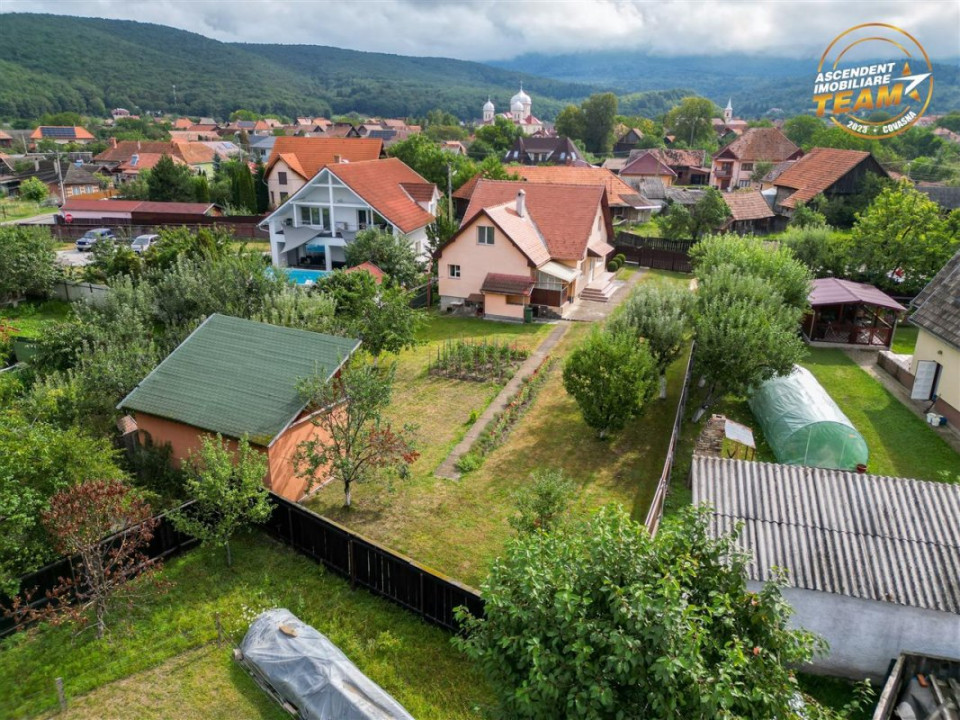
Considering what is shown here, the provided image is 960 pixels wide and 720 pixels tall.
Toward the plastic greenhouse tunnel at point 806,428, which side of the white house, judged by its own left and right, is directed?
left

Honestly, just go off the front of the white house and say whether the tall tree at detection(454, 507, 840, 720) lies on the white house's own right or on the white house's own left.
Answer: on the white house's own left

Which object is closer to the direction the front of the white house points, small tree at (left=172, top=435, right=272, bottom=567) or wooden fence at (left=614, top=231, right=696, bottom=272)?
the small tree

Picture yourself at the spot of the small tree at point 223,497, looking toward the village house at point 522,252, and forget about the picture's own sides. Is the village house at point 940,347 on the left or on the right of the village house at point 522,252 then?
right

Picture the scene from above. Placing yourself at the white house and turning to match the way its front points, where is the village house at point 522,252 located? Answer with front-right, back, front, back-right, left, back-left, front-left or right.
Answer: left

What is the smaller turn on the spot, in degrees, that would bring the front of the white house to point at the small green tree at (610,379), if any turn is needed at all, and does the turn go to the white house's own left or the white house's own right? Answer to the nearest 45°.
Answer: approximately 45° to the white house's own left

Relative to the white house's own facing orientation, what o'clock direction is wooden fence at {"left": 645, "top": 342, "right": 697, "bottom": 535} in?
The wooden fence is roughly at 10 o'clock from the white house.

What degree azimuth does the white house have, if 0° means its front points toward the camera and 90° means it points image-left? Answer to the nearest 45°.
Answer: approximately 45°

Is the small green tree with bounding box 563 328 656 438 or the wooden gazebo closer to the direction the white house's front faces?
the small green tree

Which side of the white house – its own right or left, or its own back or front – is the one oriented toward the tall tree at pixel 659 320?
left

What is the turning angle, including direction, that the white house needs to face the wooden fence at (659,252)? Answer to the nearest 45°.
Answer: approximately 135° to its left

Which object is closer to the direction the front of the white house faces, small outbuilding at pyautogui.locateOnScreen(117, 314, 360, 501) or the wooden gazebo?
the small outbuilding

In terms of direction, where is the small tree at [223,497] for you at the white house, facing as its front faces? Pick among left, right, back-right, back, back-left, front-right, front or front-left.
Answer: front-left

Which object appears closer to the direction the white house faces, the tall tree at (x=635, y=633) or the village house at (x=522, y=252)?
the tall tree

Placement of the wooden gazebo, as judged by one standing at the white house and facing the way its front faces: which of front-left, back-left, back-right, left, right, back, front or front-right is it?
left

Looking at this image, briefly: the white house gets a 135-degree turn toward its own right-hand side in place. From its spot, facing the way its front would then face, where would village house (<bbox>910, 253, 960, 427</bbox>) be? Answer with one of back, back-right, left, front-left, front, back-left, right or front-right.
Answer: back-right
